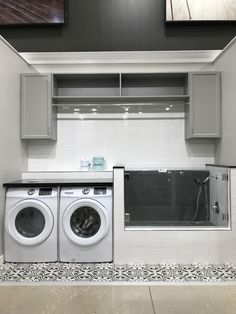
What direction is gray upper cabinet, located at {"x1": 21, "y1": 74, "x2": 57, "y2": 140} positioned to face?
toward the camera

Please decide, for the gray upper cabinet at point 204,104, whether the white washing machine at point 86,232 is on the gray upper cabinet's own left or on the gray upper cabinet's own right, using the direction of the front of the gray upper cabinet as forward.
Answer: on the gray upper cabinet's own right

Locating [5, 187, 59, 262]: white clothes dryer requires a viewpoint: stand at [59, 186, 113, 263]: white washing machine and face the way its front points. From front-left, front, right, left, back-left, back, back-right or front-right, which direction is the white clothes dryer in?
right

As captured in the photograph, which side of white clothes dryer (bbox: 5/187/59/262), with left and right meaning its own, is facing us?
front

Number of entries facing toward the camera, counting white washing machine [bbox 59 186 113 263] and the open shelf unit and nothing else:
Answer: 2

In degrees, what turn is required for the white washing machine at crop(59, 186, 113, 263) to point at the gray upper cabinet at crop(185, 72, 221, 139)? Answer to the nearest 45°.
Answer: approximately 90° to its left

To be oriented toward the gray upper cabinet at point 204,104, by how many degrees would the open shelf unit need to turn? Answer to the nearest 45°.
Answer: approximately 90° to its left

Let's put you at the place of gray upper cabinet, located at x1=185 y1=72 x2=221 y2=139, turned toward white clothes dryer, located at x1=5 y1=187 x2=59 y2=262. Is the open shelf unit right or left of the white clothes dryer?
right

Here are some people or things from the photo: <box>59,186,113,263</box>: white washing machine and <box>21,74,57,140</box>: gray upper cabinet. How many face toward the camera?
2

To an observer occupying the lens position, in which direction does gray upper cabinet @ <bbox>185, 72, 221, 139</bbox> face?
facing the viewer

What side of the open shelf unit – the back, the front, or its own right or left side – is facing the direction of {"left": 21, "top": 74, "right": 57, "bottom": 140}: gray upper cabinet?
right

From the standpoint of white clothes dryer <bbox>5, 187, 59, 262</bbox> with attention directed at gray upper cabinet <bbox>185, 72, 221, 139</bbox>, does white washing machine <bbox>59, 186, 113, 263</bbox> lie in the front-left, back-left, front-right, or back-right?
front-right

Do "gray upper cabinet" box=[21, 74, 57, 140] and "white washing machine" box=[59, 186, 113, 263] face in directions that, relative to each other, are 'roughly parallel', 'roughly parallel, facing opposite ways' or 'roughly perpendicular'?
roughly parallel
